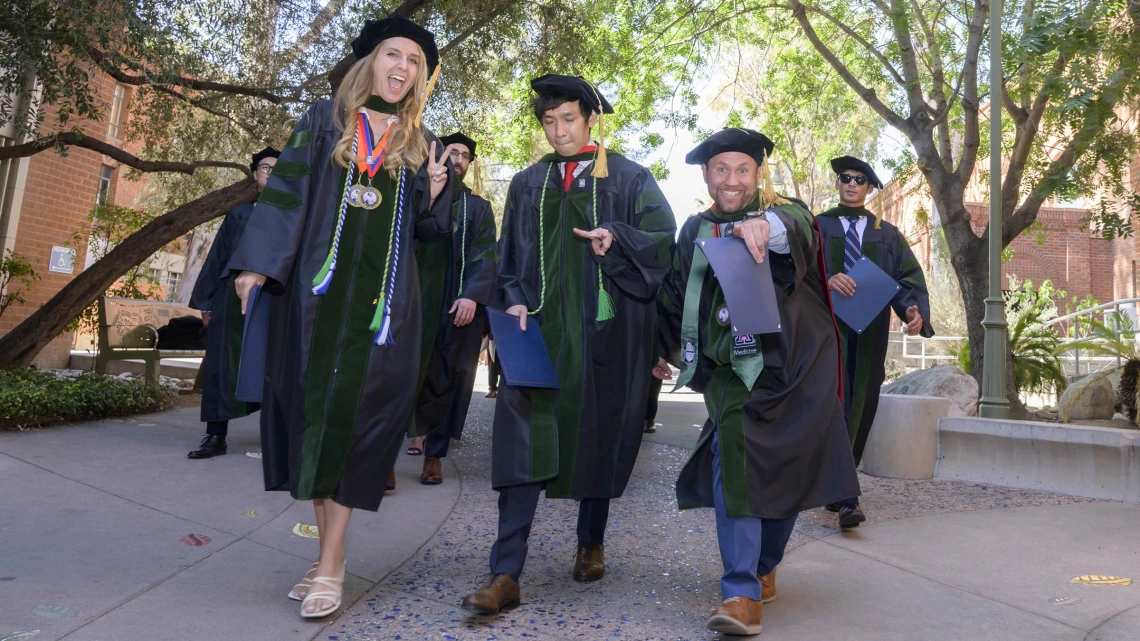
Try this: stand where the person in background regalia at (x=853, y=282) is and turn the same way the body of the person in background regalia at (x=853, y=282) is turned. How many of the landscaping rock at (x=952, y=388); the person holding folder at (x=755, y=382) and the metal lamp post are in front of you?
1

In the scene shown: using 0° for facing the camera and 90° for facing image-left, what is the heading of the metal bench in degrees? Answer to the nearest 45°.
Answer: approximately 315°

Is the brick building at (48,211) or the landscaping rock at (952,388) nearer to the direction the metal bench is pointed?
the landscaping rock

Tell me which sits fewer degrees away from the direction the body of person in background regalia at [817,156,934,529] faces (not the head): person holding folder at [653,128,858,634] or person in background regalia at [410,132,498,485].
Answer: the person holding folder

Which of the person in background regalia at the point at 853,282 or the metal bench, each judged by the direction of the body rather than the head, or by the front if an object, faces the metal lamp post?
the metal bench

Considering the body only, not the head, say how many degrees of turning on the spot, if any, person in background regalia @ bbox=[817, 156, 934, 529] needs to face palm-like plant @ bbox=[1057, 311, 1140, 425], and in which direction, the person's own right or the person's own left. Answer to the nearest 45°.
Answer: approximately 135° to the person's own left

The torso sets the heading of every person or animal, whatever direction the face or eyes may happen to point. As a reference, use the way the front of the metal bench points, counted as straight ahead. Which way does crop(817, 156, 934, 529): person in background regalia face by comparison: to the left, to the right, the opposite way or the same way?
to the right

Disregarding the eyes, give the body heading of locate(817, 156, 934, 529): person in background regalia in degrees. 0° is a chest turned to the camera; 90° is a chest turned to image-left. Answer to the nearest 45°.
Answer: approximately 0°

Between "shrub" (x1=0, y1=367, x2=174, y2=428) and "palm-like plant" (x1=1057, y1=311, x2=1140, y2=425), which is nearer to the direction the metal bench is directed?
the palm-like plant
